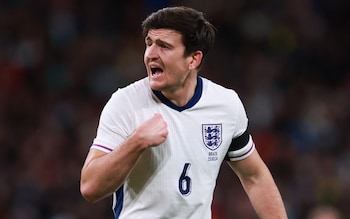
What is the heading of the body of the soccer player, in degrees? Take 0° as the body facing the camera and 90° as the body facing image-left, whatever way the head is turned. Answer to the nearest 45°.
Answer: approximately 0°
